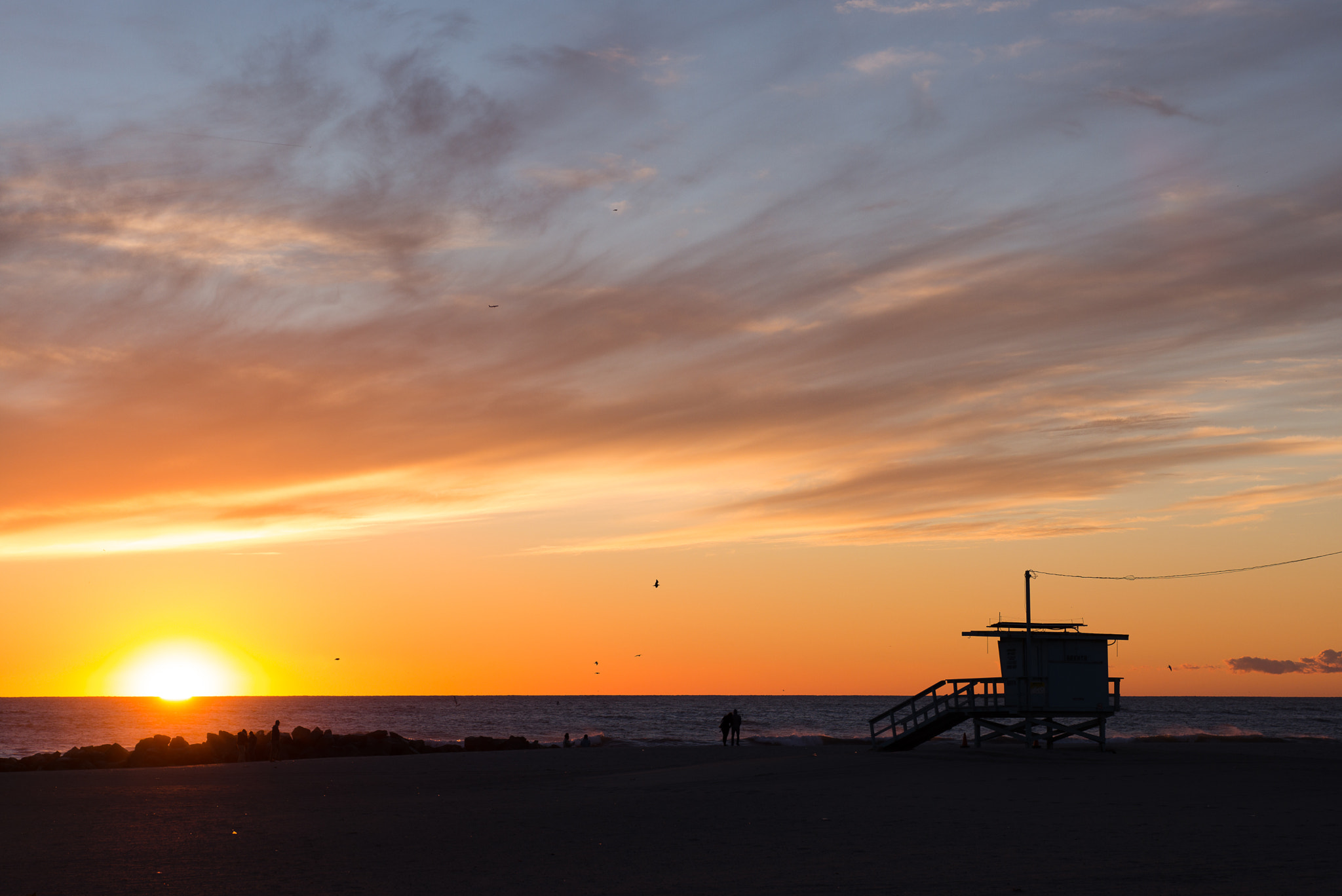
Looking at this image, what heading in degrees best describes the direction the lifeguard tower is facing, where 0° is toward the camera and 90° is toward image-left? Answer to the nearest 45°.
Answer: approximately 180°
